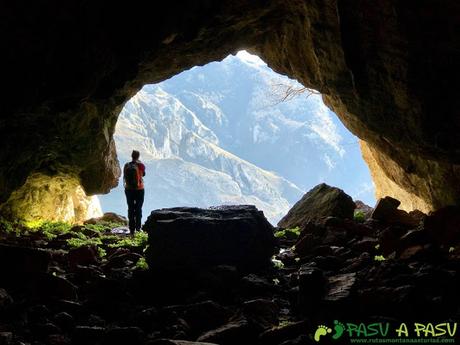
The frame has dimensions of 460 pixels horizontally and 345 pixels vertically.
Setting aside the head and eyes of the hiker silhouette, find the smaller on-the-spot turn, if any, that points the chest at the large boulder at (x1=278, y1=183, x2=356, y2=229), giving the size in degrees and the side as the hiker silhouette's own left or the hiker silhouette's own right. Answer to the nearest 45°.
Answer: approximately 90° to the hiker silhouette's own right

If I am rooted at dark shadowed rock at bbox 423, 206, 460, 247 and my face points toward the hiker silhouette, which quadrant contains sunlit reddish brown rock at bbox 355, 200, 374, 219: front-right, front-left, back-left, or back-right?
front-right

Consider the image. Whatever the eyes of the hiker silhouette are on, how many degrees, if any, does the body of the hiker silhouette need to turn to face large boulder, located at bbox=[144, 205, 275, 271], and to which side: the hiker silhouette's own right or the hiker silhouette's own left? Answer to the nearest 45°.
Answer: approximately 180°

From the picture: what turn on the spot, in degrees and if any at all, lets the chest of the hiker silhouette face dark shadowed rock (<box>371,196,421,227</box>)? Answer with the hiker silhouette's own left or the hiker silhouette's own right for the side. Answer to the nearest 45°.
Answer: approximately 135° to the hiker silhouette's own right

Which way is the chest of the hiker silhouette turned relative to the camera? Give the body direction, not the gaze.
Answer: away from the camera

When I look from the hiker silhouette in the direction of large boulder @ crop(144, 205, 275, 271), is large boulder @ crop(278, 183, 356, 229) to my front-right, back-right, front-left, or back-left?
front-left
